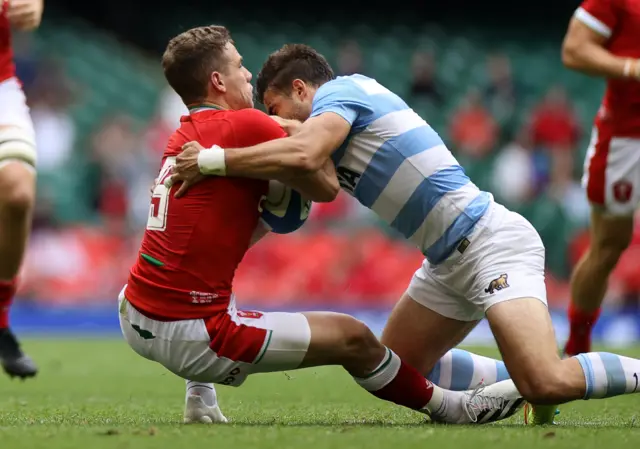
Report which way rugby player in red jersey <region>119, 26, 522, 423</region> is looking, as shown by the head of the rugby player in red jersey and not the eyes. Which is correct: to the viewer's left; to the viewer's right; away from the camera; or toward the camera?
to the viewer's right
